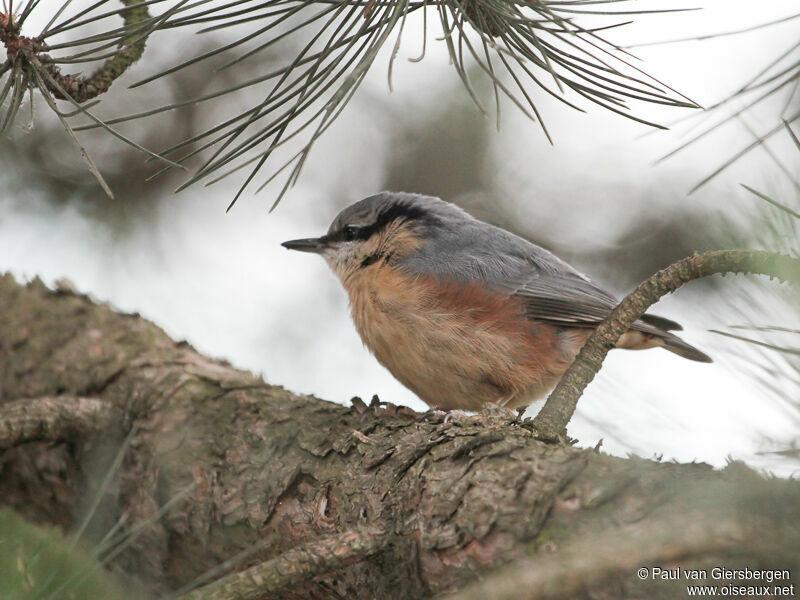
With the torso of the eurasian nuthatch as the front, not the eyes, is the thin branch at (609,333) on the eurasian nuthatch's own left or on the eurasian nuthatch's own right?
on the eurasian nuthatch's own left

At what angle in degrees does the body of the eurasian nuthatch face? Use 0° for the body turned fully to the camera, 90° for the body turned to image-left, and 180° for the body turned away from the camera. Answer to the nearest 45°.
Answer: approximately 90°

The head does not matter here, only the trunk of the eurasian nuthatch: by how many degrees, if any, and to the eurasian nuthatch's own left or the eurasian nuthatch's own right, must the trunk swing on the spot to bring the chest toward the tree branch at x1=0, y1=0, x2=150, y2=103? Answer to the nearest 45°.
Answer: approximately 45° to the eurasian nuthatch's own left

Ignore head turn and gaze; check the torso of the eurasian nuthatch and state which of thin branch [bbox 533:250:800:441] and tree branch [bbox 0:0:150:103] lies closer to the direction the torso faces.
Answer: the tree branch

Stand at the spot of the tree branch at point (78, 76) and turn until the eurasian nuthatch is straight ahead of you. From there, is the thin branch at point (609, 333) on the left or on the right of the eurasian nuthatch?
right
